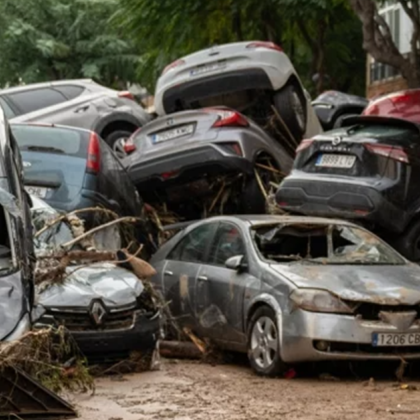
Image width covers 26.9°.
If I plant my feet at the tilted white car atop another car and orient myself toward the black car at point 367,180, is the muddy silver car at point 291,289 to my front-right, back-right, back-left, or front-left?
front-right

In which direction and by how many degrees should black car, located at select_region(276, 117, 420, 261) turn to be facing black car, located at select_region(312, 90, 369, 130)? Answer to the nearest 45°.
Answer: approximately 45° to its left

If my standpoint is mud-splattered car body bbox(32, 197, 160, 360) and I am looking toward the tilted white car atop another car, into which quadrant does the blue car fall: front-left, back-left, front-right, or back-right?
front-left

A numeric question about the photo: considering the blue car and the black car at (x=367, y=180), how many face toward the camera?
0

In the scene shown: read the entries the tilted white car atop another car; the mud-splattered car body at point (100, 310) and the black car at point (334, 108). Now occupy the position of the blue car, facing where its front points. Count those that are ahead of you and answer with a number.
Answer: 2

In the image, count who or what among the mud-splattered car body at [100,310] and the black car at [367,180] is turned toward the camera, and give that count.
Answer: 1

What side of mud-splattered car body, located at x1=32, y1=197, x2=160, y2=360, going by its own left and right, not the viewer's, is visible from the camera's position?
front

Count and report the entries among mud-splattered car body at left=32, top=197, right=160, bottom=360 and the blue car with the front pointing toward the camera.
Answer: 1

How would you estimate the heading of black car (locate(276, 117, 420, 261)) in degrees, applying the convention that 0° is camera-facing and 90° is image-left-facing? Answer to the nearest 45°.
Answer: approximately 225°

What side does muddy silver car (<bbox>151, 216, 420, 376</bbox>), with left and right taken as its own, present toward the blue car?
back

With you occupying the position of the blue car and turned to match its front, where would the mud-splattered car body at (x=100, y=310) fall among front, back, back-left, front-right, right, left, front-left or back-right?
back-right

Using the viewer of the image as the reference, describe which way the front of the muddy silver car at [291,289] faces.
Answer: facing the viewer and to the right of the viewer

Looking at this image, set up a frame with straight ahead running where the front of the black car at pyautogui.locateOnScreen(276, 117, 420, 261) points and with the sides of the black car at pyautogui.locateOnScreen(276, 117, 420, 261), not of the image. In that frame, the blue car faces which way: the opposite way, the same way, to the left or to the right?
the same way

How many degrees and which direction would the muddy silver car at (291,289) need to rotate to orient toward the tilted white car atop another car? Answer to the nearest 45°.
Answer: approximately 135° to its left

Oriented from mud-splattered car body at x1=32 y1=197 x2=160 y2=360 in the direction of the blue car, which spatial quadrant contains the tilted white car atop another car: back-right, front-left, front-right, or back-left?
front-right

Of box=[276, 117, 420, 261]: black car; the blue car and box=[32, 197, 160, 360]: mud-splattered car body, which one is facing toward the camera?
the mud-splattered car body
